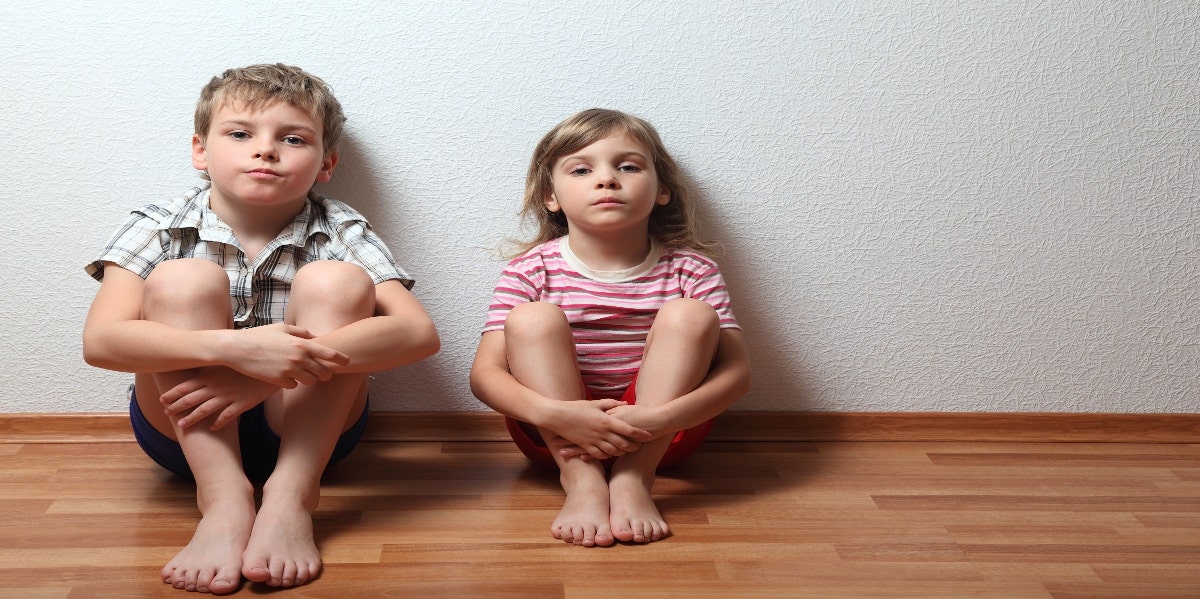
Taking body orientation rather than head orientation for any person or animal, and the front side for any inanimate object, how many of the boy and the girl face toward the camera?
2

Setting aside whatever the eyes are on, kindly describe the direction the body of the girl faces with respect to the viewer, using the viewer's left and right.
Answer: facing the viewer

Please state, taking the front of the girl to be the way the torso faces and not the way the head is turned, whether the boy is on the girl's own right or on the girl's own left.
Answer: on the girl's own right

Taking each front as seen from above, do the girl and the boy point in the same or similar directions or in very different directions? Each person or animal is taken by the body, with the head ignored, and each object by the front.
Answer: same or similar directions

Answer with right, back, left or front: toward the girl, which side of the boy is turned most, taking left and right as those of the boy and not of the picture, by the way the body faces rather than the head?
left

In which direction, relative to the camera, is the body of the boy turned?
toward the camera
